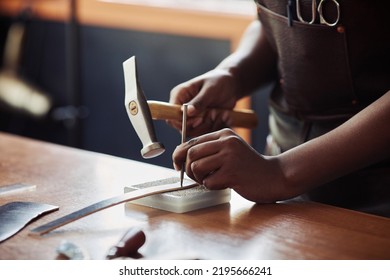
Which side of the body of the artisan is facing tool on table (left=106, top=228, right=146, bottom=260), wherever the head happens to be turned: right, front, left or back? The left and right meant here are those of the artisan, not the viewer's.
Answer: front

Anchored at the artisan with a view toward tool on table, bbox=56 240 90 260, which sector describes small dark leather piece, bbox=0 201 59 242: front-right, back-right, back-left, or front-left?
front-right

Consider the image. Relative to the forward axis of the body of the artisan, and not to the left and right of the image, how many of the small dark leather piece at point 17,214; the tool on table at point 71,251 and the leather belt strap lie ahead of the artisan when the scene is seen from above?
3

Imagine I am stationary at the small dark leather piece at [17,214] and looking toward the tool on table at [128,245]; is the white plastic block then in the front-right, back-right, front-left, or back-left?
front-left

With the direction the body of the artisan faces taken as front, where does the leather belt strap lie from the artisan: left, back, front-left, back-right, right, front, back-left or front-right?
front

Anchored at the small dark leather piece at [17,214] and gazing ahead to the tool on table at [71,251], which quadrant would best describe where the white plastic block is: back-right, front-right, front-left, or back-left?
front-left

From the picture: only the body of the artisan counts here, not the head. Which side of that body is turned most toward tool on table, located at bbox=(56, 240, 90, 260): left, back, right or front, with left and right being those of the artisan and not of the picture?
front

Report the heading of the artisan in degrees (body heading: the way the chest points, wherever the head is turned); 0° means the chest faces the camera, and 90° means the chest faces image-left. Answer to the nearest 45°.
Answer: approximately 45°
